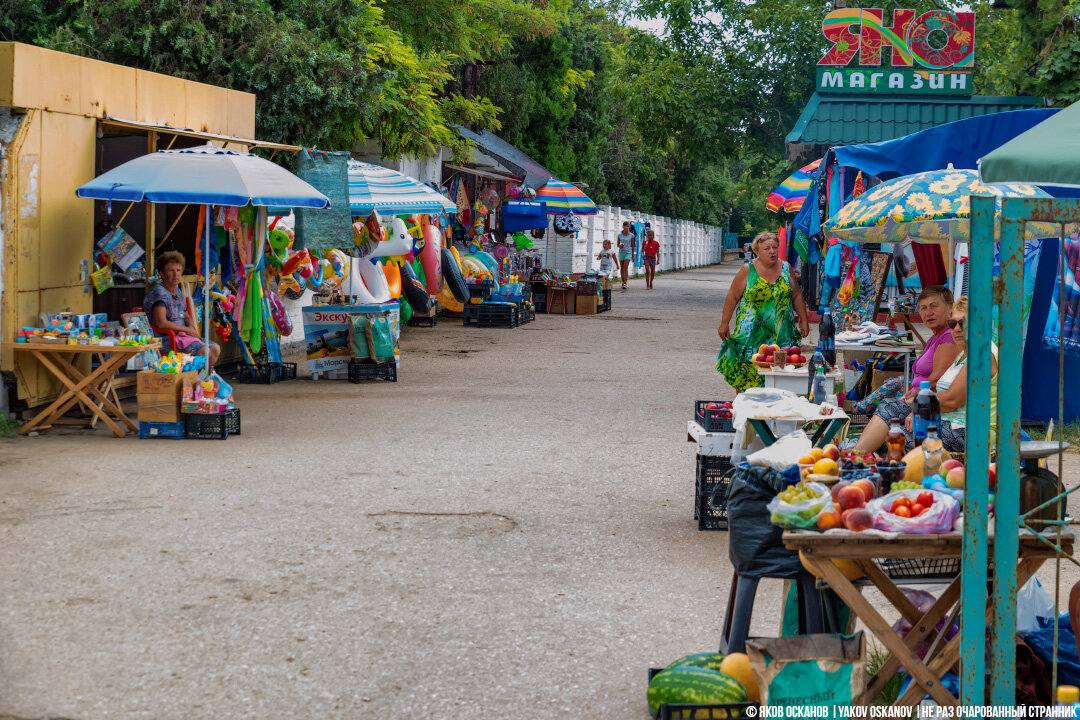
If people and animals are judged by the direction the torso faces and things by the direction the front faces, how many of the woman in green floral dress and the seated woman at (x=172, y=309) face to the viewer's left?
0

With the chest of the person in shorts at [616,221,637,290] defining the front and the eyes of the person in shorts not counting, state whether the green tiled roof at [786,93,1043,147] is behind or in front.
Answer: in front

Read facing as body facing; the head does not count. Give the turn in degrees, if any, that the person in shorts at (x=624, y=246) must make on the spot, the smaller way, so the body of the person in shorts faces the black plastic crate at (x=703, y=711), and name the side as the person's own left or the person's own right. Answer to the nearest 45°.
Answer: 0° — they already face it

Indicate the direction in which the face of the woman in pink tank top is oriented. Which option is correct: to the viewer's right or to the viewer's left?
to the viewer's left

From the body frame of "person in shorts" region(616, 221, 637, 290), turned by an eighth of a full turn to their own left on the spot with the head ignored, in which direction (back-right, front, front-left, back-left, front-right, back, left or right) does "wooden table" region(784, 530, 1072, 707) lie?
front-right

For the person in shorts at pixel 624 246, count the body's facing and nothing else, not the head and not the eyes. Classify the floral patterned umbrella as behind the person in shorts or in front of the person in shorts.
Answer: in front

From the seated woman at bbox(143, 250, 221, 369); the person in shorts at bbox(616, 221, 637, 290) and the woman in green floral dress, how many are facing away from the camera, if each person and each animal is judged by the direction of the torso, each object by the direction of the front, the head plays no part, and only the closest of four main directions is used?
0

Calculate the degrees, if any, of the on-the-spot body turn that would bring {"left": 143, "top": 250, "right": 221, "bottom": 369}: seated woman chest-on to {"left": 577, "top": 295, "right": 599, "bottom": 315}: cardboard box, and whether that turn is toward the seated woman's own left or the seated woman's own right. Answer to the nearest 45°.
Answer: approximately 90° to the seated woman's own left

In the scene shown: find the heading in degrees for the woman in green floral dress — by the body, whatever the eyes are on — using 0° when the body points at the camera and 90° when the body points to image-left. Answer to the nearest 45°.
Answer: approximately 315°

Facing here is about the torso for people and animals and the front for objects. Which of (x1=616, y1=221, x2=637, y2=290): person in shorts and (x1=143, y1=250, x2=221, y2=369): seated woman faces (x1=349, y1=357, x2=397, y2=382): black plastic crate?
the person in shorts

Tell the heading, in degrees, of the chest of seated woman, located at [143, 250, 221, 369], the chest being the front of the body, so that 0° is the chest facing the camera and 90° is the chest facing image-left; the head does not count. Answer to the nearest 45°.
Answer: approximately 315°

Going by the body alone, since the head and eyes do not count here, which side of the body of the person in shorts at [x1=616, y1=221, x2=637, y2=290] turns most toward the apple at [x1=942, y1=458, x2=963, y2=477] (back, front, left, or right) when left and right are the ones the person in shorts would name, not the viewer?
front

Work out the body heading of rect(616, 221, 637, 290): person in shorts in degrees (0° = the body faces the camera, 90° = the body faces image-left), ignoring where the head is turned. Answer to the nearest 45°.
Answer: approximately 0°
